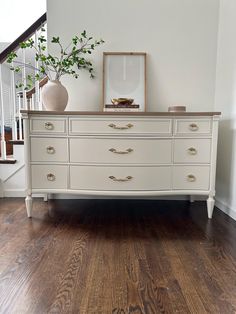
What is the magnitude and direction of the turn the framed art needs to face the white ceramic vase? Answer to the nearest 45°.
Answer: approximately 45° to its right

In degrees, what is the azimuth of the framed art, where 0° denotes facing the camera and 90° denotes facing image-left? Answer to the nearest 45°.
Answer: approximately 0°

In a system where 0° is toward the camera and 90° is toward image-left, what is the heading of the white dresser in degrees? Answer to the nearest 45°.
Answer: approximately 0°
